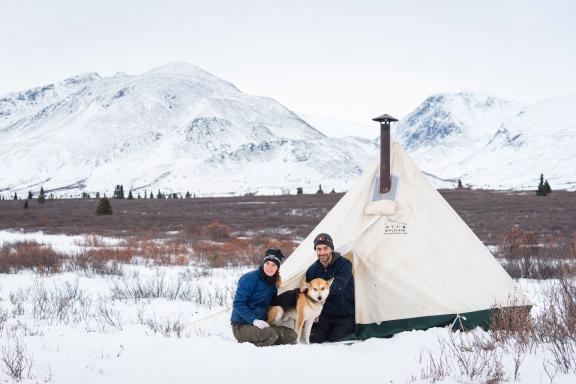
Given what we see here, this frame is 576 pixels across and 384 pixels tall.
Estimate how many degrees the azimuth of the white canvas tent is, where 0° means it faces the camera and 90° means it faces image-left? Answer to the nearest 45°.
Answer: approximately 45°

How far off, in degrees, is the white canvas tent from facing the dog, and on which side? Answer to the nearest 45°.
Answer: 0° — it already faces it

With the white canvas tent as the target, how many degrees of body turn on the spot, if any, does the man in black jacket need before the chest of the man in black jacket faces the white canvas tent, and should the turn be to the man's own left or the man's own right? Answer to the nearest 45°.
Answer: approximately 180°
